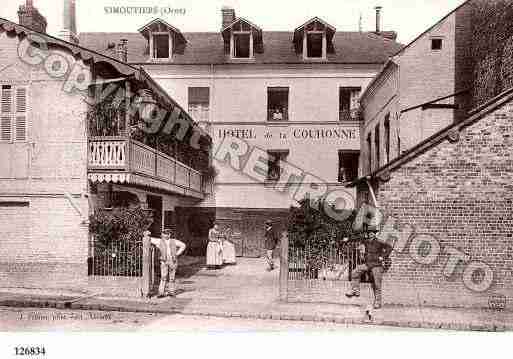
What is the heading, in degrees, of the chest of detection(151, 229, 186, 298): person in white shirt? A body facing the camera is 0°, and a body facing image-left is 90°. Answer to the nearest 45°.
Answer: approximately 0°

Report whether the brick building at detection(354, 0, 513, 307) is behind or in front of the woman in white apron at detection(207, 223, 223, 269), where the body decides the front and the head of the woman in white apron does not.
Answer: in front

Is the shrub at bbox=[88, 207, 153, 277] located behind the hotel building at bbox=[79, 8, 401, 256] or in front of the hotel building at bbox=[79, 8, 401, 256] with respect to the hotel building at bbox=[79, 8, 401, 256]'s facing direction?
in front
